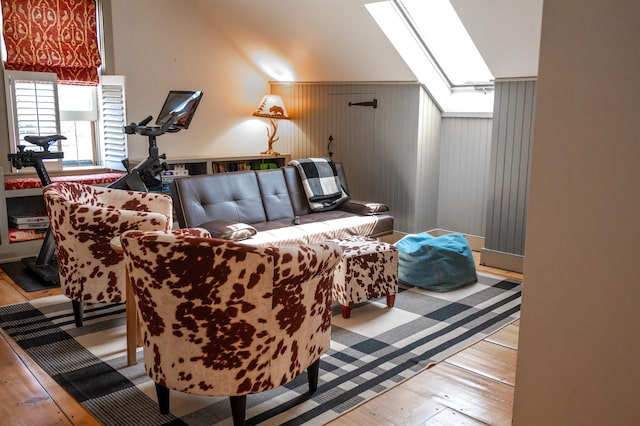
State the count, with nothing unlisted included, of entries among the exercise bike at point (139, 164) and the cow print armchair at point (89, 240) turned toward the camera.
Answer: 0

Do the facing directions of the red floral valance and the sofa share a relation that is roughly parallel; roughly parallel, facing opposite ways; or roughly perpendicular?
roughly parallel

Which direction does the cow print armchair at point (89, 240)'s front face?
to the viewer's right

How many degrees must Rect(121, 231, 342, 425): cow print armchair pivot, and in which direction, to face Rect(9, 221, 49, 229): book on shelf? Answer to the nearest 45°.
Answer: approximately 90° to its left

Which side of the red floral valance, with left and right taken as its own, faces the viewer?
front

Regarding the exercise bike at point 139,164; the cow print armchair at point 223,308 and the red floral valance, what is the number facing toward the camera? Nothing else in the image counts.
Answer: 1

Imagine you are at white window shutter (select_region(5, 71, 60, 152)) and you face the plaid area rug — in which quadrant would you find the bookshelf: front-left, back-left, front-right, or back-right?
front-left

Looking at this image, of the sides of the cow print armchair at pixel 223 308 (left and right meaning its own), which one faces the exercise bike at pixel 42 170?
left

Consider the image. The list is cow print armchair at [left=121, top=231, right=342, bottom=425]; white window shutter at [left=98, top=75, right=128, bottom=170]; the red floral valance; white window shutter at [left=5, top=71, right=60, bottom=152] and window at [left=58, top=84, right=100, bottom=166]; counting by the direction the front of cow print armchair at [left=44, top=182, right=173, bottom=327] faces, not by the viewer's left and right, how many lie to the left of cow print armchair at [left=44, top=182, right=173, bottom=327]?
4

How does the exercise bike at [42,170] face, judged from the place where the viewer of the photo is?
facing away from the viewer and to the right of the viewer

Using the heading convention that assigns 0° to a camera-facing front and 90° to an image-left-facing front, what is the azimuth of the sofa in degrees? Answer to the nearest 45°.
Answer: approximately 315°

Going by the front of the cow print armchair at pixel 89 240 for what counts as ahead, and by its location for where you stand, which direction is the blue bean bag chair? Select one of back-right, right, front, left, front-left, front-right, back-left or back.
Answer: front

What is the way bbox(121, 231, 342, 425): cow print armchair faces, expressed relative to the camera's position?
facing away from the viewer and to the right of the viewer

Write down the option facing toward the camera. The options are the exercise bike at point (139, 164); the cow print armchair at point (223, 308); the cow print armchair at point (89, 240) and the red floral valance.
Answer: the red floral valance

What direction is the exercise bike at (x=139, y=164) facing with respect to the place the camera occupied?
facing away from the viewer and to the right of the viewer
